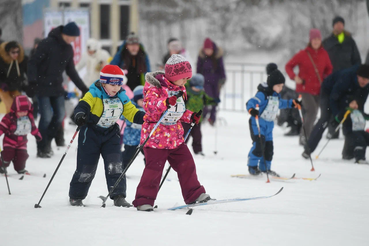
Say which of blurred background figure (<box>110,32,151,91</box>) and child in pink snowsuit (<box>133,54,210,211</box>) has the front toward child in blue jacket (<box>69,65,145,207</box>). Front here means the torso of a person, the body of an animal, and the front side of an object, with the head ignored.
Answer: the blurred background figure

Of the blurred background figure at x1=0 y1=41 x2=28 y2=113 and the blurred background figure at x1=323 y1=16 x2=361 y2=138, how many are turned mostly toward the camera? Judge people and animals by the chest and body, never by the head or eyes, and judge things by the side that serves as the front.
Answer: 2

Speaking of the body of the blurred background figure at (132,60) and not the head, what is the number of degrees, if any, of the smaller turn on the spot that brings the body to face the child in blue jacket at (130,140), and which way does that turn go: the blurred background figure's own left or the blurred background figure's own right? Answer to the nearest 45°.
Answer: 0° — they already face them

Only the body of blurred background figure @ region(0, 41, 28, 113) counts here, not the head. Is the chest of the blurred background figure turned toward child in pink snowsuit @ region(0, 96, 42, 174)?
yes

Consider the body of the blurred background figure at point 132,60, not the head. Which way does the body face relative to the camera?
toward the camera

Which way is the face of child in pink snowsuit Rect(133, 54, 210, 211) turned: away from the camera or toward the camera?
toward the camera

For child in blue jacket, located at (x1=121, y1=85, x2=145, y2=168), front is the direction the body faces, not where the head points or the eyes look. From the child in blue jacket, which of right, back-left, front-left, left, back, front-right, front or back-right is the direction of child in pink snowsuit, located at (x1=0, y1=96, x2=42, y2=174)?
back-right

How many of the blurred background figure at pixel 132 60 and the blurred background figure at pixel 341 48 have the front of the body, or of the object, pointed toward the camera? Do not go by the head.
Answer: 2

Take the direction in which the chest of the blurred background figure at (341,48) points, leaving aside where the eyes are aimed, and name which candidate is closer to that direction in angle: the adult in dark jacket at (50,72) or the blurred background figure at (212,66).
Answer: the adult in dark jacket

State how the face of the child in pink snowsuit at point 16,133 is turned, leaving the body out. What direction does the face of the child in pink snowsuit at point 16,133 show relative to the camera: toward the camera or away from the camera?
toward the camera

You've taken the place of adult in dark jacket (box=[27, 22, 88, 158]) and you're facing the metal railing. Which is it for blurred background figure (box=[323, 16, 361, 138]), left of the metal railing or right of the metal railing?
right

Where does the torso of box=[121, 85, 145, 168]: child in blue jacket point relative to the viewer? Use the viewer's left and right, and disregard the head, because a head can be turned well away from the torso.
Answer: facing the viewer and to the right of the viewer

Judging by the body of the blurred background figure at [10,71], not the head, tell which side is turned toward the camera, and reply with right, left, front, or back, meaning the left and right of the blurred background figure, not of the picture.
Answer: front

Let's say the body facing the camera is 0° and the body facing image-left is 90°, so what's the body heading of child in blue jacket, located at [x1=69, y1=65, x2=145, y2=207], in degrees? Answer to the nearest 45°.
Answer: approximately 315°

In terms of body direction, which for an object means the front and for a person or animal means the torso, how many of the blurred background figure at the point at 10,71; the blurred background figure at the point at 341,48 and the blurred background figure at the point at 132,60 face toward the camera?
3

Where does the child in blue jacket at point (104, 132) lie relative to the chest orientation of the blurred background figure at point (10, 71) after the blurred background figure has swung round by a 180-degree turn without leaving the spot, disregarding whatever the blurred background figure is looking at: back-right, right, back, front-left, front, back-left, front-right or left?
back
